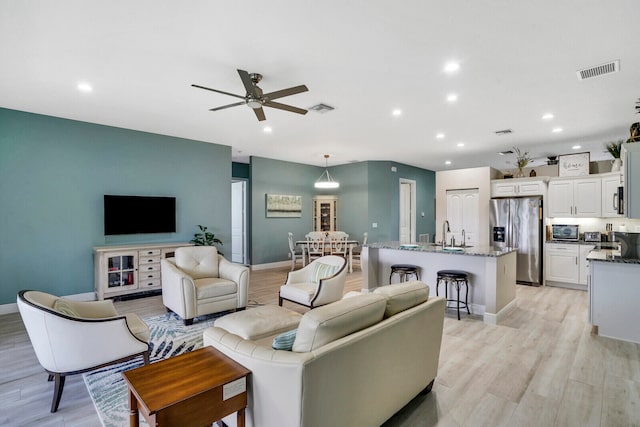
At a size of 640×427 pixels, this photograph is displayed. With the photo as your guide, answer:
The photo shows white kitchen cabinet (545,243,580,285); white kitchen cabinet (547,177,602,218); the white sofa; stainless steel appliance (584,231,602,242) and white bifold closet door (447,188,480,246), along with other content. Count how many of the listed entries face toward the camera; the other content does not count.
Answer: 4

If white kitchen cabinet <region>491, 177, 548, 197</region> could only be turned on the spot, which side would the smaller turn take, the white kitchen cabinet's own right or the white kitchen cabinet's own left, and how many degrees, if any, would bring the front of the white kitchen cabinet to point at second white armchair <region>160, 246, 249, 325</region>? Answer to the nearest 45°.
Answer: approximately 45° to the white kitchen cabinet's own right

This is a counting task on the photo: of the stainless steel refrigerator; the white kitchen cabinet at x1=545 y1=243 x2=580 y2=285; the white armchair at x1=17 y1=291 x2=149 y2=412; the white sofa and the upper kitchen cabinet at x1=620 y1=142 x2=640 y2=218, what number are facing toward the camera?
2

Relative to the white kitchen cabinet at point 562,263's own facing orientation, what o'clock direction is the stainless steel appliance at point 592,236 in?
The stainless steel appliance is roughly at 8 o'clock from the white kitchen cabinet.

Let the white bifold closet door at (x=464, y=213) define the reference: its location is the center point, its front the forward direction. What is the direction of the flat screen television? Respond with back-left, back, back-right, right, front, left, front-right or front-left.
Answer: front-right

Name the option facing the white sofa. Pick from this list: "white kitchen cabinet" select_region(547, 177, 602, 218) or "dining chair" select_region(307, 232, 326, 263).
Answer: the white kitchen cabinet

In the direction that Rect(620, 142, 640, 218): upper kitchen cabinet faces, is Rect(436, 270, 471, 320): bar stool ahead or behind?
ahead

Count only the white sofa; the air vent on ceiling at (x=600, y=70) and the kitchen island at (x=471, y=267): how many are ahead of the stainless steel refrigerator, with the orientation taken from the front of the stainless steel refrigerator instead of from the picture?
3

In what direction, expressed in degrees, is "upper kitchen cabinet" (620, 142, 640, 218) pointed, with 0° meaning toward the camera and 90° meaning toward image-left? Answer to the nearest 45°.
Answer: approximately 90°

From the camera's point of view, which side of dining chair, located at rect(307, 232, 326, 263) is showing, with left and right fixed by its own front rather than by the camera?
back

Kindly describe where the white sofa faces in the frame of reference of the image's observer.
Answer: facing away from the viewer and to the left of the viewer

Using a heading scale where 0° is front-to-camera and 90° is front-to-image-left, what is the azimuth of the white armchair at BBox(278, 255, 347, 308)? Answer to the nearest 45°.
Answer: approximately 45°

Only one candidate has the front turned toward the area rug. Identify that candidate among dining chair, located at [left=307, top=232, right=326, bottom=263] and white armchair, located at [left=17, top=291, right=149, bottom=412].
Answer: the white armchair
